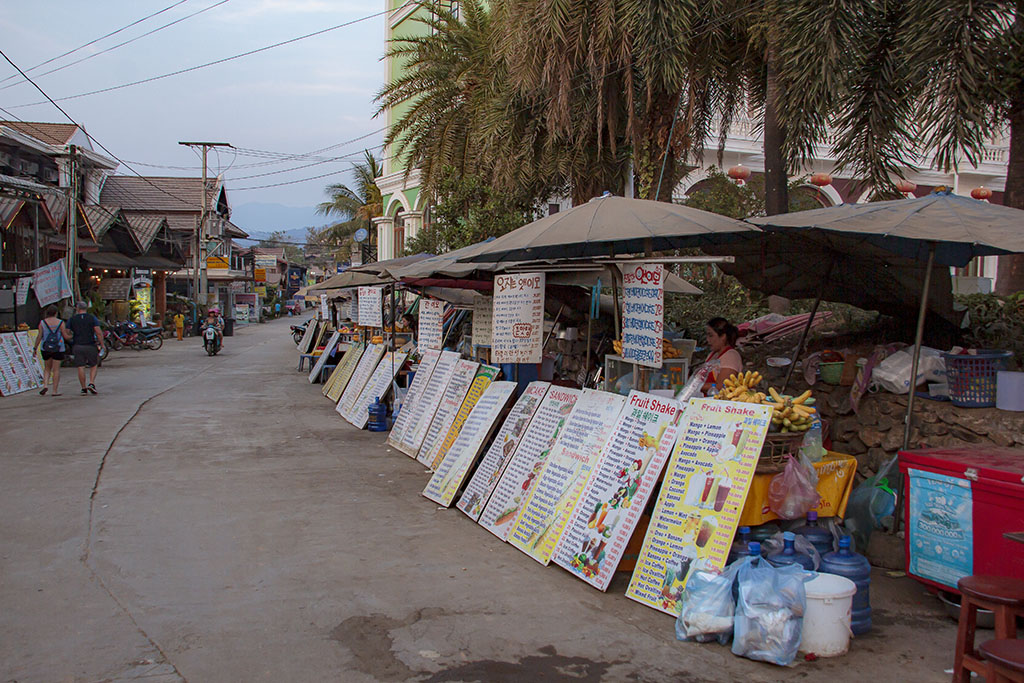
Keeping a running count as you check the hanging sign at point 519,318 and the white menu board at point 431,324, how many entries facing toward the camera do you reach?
2

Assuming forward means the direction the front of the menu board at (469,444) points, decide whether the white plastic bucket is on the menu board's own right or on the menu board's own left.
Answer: on the menu board's own left

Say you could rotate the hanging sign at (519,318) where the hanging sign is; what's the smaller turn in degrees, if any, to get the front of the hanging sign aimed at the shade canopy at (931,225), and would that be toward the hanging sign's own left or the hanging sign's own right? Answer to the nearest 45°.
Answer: approximately 45° to the hanging sign's own left

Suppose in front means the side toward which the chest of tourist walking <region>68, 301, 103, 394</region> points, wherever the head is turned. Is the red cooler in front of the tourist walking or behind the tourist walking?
behind

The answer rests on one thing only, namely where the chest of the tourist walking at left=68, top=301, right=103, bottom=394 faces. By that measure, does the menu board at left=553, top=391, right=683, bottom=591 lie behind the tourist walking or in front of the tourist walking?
behind

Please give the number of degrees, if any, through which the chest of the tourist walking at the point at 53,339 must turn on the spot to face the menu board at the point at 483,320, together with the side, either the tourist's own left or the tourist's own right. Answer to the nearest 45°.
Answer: approximately 135° to the tourist's own right

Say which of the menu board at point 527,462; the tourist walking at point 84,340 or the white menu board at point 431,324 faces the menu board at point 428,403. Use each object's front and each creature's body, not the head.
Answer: the white menu board

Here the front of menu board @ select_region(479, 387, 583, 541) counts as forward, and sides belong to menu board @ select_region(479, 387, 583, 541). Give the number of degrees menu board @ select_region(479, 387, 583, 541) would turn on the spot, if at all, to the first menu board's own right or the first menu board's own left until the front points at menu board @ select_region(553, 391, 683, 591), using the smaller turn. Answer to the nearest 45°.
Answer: approximately 90° to the first menu board's own left

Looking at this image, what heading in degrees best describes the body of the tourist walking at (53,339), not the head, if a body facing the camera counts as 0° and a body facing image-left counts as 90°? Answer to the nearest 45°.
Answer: approximately 180°

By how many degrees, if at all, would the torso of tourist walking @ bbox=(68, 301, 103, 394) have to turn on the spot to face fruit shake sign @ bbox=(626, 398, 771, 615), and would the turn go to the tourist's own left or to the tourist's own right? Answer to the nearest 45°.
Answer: approximately 180°

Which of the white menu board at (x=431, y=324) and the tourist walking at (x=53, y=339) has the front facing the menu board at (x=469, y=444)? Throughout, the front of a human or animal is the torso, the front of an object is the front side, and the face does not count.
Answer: the white menu board
